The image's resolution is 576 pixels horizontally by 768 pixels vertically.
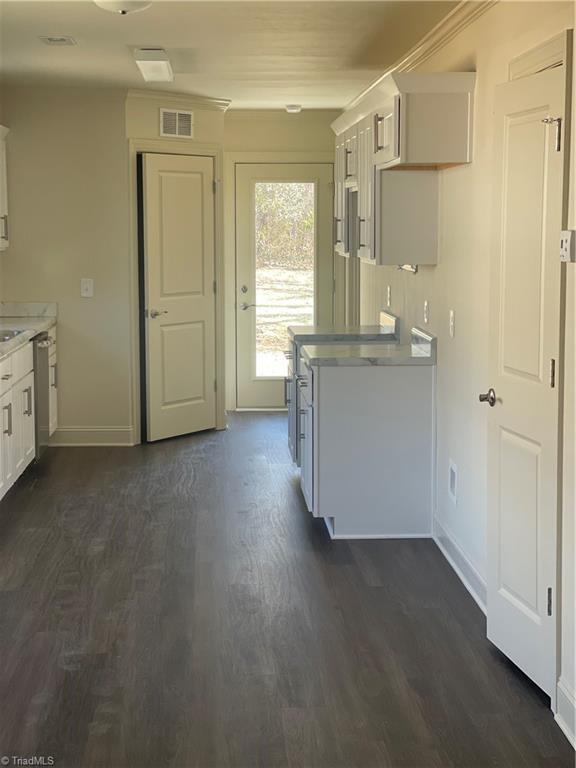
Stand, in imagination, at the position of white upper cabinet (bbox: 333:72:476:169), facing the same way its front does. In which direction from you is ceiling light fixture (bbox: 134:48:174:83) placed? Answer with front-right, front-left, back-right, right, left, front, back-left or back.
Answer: front-right

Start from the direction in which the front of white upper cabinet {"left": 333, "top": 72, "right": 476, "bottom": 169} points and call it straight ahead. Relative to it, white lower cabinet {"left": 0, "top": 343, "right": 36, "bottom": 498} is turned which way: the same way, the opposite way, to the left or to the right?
the opposite way

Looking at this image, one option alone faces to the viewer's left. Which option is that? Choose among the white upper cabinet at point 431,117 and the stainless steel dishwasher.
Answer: the white upper cabinet

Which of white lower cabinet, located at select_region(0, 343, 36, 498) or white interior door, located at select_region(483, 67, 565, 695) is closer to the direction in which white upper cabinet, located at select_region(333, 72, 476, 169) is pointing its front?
the white lower cabinet

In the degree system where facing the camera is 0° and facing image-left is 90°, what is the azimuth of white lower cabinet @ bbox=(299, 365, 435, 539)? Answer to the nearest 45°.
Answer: approximately 90°

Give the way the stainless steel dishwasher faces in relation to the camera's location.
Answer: facing to the right of the viewer

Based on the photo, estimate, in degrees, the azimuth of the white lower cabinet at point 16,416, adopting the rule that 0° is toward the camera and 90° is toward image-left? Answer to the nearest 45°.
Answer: approximately 270°

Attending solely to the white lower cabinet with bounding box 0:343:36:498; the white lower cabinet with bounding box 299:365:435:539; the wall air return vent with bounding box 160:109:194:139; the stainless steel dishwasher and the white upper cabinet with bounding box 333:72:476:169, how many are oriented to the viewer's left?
2

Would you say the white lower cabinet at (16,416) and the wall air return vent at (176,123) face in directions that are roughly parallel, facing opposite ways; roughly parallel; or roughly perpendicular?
roughly perpendicular

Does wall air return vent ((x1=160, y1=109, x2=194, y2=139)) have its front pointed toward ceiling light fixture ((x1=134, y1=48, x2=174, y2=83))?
yes
